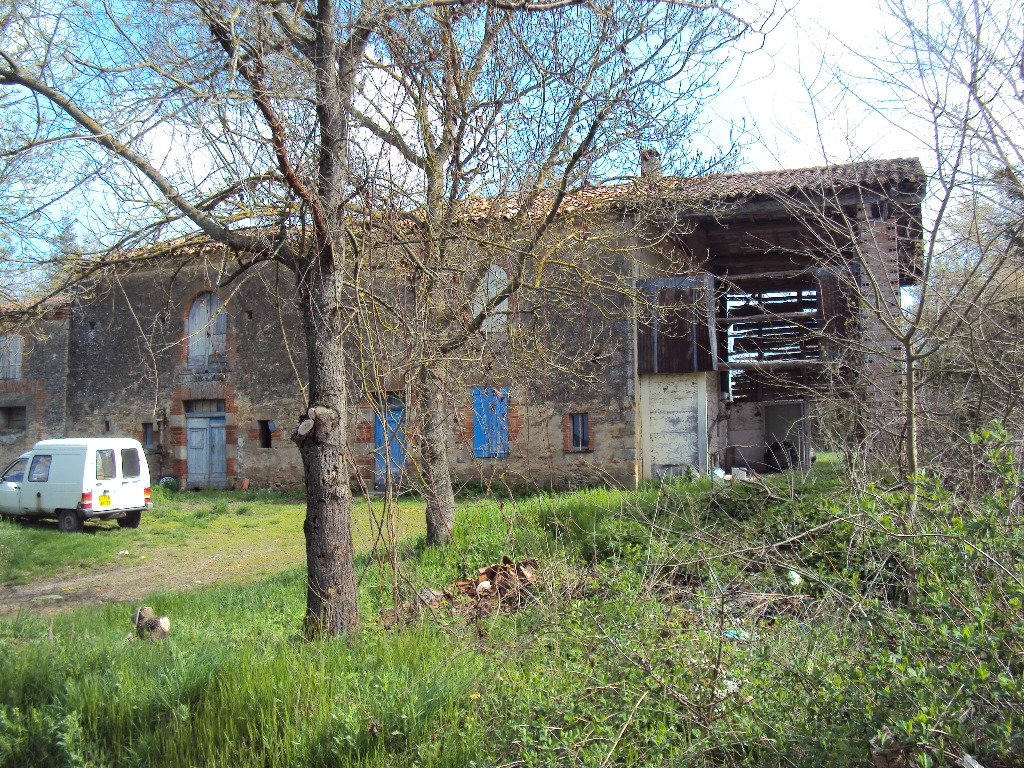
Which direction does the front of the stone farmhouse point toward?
toward the camera

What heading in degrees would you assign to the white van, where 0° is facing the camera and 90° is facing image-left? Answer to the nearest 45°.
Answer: approximately 135°
